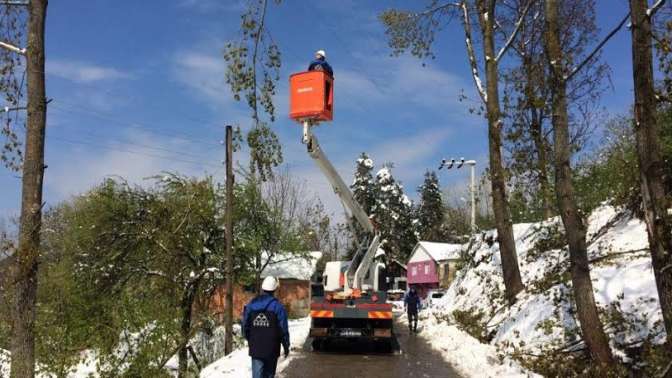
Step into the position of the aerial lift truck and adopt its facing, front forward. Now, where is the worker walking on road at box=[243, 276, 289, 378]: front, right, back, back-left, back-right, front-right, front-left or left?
back

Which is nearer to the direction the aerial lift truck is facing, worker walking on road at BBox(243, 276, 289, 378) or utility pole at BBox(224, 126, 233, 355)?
the utility pole

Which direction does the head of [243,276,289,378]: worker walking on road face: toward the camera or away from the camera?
away from the camera

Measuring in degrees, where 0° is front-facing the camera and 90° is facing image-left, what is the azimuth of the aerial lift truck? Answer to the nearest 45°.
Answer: approximately 180°
